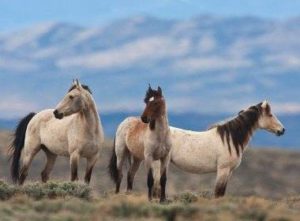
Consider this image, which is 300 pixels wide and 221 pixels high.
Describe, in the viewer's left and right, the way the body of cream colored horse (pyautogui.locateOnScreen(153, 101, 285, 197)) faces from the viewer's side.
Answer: facing to the right of the viewer

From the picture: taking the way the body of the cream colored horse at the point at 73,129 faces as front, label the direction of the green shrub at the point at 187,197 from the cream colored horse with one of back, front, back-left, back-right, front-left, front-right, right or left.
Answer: front-left

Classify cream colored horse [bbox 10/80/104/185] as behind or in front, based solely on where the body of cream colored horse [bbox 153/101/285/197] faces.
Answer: behind
